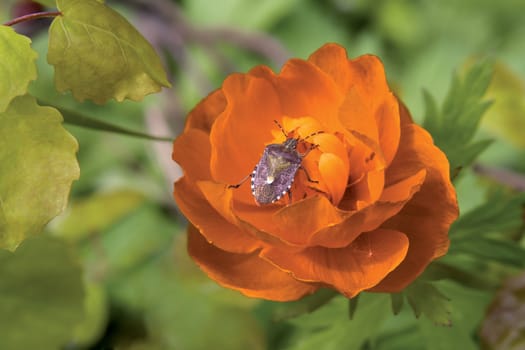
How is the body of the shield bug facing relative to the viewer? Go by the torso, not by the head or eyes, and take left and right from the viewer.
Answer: facing away from the viewer and to the right of the viewer
